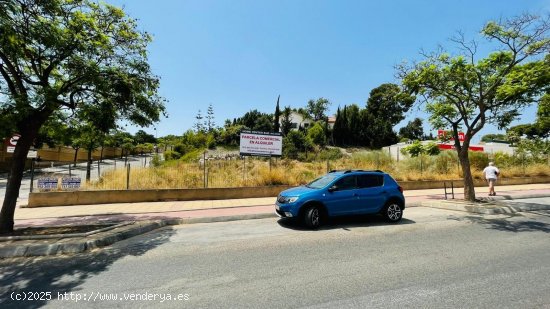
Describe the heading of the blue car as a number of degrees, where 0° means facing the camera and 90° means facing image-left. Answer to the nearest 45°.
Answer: approximately 45°

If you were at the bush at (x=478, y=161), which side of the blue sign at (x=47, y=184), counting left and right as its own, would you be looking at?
left

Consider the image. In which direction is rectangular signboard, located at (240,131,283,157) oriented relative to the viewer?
toward the camera

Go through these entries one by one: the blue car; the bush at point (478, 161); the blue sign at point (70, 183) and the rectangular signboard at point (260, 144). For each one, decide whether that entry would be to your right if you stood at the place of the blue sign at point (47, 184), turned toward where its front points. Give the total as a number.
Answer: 0

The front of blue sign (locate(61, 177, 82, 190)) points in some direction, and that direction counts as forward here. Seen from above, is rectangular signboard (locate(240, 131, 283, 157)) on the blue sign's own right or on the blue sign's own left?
on the blue sign's own left

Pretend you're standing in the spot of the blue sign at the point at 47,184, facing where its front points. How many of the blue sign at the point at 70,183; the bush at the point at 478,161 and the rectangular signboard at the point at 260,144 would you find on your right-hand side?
0

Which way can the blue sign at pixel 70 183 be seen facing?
toward the camera

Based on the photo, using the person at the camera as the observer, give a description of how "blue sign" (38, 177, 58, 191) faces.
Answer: facing the viewer

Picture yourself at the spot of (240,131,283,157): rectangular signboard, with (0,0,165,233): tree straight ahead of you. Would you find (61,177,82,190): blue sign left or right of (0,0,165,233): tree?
right

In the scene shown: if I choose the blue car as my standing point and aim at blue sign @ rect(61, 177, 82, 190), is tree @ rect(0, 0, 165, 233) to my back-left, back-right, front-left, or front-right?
front-left

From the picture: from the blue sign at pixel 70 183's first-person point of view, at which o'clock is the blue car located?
The blue car is roughly at 11 o'clock from the blue sign.

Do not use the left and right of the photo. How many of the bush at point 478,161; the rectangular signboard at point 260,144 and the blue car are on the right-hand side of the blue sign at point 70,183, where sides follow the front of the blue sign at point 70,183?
0

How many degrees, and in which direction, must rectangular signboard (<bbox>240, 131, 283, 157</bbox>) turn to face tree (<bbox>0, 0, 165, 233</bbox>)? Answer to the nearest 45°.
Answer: approximately 45° to its right

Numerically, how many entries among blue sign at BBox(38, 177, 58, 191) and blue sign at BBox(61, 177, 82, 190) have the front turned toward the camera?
2

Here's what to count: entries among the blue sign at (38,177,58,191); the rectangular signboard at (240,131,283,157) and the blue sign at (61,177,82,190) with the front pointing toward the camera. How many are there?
3

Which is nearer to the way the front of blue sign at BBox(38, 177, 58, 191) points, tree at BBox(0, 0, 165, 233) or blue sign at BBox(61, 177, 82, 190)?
the tree

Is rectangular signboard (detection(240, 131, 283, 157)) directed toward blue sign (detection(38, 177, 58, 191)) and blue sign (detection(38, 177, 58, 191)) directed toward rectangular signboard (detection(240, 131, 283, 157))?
no

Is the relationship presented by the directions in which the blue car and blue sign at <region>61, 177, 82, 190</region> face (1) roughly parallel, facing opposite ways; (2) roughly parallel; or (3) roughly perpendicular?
roughly perpendicular
